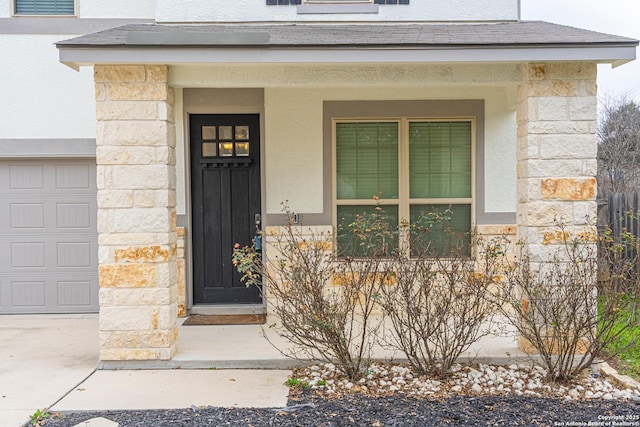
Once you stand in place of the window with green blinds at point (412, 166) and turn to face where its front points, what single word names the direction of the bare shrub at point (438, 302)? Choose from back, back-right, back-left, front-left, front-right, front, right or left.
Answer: front

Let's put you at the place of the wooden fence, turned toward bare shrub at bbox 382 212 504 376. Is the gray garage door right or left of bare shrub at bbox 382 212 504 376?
right

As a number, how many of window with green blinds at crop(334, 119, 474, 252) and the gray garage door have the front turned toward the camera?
2

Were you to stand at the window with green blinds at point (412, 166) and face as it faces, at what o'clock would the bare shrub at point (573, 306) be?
The bare shrub is roughly at 11 o'clock from the window with green blinds.

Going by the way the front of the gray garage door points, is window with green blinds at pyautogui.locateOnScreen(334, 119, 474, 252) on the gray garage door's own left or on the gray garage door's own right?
on the gray garage door's own left

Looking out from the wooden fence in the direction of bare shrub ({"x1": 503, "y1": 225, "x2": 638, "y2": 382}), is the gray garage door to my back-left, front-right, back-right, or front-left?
front-right

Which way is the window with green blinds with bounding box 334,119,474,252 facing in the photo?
toward the camera

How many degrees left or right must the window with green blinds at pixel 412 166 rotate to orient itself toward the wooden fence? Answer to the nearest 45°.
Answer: approximately 135° to its left

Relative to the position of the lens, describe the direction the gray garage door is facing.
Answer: facing the viewer

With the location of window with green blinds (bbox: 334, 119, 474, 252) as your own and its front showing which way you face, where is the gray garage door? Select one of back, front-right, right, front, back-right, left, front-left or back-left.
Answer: right

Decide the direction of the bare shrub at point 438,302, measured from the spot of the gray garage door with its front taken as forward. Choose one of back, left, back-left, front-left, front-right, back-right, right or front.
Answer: front-left
